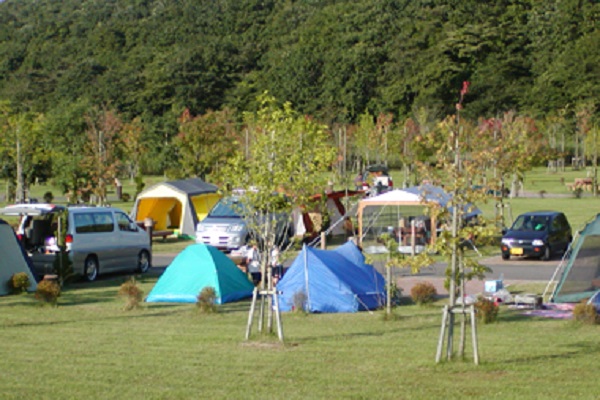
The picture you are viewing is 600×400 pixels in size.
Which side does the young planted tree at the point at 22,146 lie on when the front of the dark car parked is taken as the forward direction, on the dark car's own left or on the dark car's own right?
on the dark car's own right

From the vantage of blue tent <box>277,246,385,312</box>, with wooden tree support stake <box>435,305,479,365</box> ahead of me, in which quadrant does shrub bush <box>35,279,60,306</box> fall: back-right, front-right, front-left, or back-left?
back-right

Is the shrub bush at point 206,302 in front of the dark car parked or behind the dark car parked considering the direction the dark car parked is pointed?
in front

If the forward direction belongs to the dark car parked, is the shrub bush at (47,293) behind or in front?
in front

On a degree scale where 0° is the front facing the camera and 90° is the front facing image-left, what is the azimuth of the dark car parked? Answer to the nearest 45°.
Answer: approximately 45°

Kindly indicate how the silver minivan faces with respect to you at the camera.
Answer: facing away from the viewer and to the right of the viewer

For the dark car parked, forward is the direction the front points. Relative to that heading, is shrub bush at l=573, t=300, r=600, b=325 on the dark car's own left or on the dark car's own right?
on the dark car's own left

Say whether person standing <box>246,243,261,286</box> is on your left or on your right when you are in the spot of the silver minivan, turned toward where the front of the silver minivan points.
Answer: on your right
